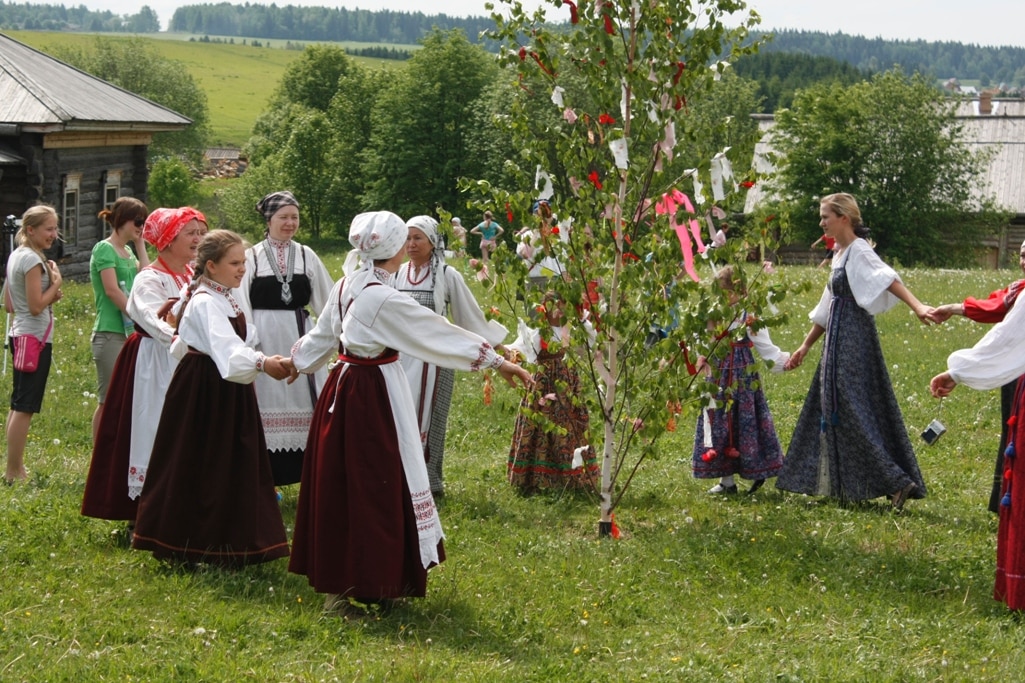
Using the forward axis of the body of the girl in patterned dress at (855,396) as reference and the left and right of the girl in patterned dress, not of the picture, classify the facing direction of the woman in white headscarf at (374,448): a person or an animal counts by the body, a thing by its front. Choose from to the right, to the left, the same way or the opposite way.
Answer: the opposite way

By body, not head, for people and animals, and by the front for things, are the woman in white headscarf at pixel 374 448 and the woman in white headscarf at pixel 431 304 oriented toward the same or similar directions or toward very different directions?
very different directions

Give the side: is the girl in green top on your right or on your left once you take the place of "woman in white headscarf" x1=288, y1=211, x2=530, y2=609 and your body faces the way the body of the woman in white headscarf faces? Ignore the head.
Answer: on your left

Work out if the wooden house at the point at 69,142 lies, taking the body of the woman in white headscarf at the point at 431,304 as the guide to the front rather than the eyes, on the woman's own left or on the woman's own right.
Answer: on the woman's own right

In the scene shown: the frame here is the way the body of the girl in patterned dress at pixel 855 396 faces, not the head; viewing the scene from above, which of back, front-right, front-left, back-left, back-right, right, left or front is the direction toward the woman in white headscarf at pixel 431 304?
front-right

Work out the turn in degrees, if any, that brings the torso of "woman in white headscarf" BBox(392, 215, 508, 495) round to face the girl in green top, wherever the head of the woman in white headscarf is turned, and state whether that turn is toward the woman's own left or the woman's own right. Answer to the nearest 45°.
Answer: approximately 45° to the woman's own right

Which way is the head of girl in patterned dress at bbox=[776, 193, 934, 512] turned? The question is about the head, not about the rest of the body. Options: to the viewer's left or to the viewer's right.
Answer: to the viewer's left

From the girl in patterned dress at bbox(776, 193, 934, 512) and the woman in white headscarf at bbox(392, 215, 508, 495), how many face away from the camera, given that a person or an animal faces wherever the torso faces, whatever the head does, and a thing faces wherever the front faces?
0

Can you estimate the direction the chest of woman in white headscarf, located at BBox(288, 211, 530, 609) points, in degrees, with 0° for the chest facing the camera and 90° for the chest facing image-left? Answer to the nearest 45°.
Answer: approximately 225°

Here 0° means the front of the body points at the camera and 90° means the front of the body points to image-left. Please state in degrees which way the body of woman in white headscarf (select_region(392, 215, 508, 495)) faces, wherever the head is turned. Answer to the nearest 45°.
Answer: approximately 45°

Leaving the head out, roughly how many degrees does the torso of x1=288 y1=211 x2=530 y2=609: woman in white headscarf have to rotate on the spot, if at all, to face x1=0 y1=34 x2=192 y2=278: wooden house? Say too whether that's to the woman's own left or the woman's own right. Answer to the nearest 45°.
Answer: approximately 45° to the woman's own left

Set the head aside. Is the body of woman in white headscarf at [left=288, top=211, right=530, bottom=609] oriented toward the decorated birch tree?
yes

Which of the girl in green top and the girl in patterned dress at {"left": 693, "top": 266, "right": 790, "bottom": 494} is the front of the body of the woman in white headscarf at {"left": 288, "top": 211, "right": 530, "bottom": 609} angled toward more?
the girl in patterned dress
